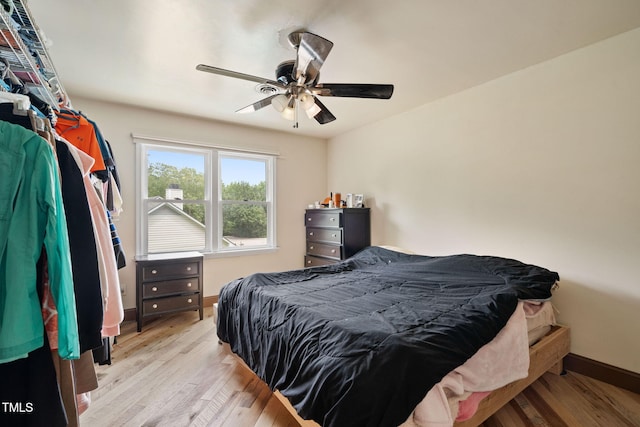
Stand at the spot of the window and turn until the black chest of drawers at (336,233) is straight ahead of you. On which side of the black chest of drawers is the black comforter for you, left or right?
right

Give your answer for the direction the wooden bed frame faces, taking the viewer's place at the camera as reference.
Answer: facing the viewer and to the left of the viewer

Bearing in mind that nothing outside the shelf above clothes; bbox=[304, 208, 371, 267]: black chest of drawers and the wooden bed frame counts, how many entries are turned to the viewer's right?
1

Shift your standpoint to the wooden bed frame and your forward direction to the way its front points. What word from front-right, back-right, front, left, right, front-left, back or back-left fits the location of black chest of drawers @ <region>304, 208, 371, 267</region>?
right

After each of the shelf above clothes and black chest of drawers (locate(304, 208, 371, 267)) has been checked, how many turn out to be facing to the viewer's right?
1

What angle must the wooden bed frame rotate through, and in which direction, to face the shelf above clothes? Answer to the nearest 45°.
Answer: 0° — it already faces it

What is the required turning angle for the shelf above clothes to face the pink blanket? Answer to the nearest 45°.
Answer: approximately 45° to its right

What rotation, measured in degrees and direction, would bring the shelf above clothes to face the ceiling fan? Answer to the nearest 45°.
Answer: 0° — it already faces it

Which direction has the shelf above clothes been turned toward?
to the viewer's right
